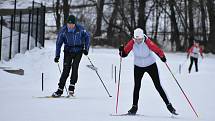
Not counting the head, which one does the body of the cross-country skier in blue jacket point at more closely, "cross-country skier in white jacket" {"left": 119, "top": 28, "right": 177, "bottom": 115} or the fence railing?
the cross-country skier in white jacket

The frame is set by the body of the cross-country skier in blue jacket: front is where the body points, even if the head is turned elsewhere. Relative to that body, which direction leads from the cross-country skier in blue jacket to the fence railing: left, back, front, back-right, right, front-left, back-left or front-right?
back

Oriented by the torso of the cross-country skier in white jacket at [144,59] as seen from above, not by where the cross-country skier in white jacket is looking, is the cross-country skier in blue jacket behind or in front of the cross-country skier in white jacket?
behind

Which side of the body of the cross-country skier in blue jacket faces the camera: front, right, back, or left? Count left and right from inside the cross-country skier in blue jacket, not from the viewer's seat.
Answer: front

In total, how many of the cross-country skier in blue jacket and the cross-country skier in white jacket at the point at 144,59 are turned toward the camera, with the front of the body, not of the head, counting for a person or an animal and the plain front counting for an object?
2
